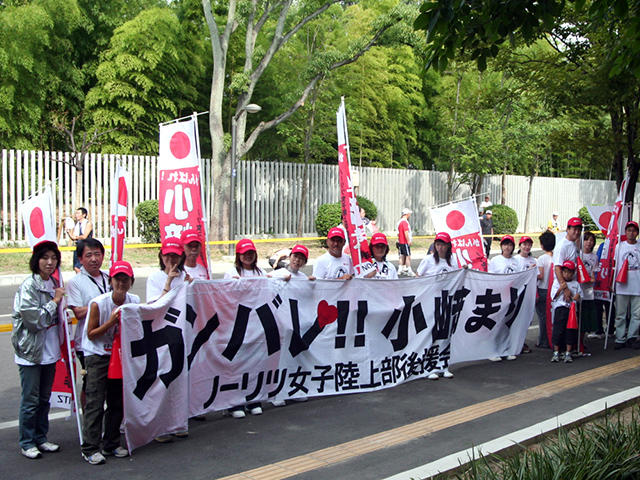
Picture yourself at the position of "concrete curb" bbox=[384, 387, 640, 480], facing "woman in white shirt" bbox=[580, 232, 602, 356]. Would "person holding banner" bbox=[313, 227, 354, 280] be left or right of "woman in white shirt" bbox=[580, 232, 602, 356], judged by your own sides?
left

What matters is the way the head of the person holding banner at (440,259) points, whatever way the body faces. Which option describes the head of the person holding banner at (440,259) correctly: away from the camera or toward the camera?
toward the camera

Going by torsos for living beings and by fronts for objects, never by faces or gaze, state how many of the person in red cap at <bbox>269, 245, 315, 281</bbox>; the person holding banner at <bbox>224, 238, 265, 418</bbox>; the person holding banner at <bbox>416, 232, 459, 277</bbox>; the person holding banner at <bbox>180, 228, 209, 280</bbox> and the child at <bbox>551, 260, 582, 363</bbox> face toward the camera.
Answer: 5

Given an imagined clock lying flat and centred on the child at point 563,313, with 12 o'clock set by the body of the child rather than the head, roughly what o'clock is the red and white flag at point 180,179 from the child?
The red and white flag is roughly at 2 o'clock from the child.

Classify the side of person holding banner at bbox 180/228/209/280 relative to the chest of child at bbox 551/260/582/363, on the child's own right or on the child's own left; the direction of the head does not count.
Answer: on the child's own right

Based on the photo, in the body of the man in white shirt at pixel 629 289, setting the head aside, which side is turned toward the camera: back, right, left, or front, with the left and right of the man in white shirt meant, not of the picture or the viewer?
front

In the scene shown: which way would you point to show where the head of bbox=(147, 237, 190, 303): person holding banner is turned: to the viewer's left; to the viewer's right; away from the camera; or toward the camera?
toward the camera

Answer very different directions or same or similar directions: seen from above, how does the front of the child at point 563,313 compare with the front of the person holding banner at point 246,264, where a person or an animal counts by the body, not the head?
same or similar directions

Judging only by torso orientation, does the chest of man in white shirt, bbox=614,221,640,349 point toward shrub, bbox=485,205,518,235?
no

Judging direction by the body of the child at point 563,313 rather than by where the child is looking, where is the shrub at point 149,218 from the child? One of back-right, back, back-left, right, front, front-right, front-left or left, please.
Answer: back-right

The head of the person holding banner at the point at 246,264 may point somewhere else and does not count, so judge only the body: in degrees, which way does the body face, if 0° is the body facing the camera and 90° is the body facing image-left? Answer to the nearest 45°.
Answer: approximately 0°

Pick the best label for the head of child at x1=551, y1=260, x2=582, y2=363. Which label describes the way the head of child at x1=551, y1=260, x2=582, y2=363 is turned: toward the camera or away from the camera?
toward the camera

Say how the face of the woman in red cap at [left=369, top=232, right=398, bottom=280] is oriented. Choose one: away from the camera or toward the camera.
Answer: toward the camera

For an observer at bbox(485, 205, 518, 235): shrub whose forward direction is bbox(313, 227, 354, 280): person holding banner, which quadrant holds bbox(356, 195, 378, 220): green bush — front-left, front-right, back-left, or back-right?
front-right

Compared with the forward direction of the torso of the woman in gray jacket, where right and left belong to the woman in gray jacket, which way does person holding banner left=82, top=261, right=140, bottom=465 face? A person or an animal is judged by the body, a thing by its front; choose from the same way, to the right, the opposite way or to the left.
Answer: the same way

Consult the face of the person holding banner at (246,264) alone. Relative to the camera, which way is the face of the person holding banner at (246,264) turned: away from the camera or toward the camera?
toward the camera

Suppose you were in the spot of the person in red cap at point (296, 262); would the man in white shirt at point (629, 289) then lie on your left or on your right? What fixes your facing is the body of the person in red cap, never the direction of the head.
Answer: on your left

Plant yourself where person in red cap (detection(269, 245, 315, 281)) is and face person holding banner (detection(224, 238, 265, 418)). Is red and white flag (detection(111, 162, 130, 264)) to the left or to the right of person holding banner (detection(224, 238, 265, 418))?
right

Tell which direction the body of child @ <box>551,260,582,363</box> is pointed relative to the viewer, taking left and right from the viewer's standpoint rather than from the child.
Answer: facing the viewer

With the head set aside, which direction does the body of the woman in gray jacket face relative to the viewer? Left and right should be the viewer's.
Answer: facing the viewer and to the right of the viewer
